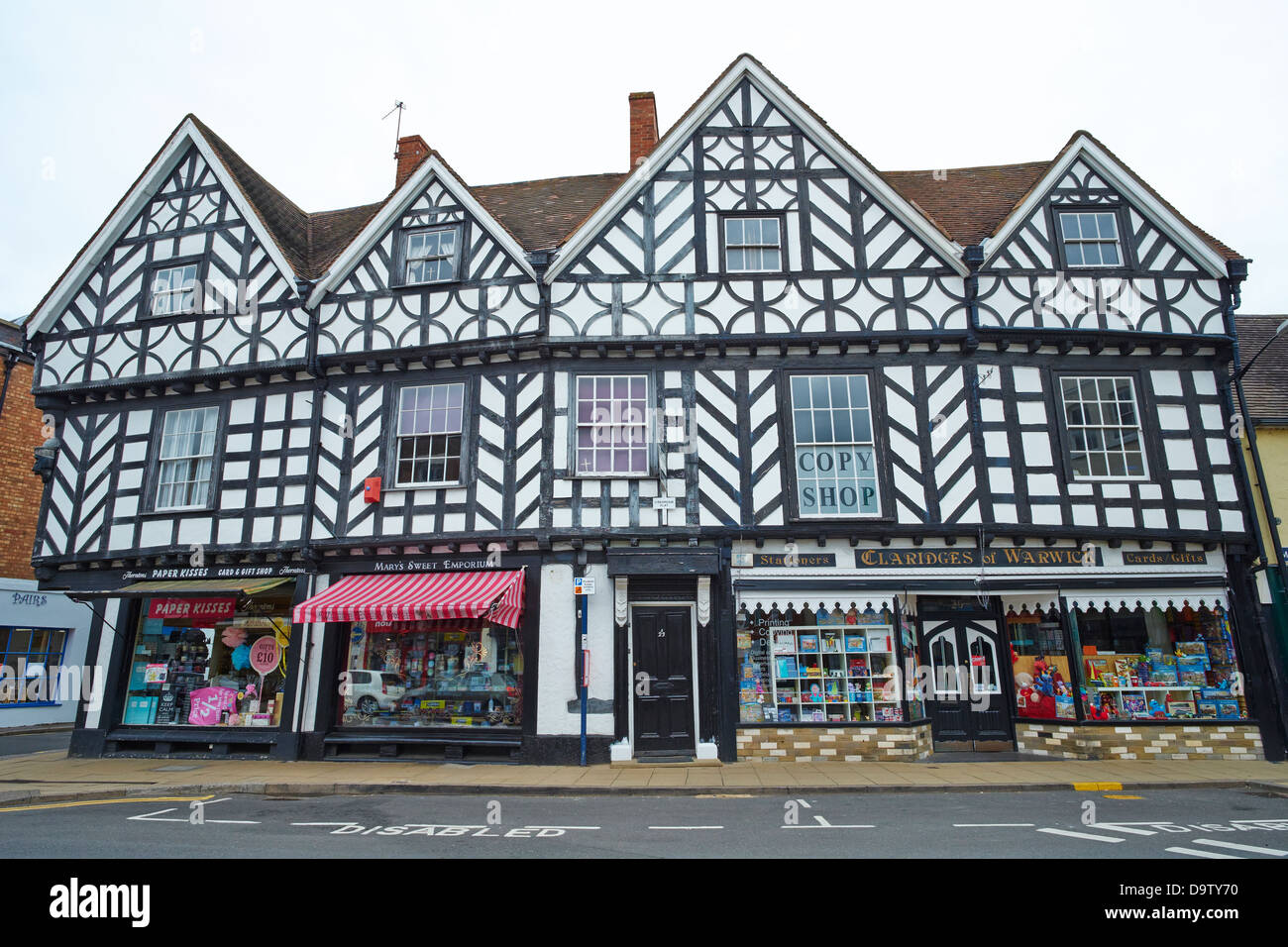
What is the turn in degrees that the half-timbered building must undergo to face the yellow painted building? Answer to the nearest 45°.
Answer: approximately 90° to its left

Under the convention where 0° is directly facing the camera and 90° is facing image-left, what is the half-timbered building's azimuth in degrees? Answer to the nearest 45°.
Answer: approximately 0°
